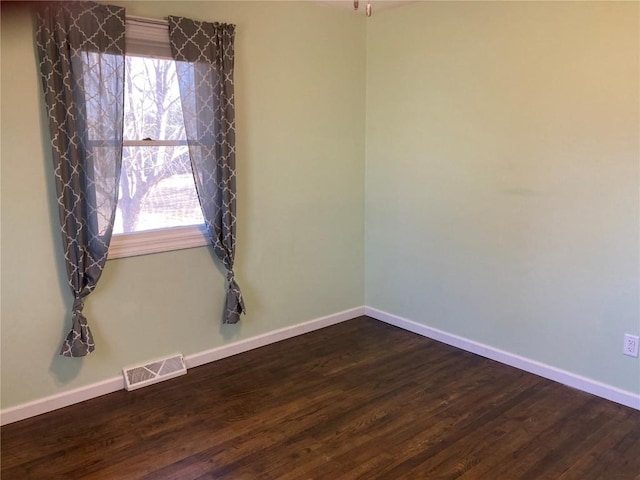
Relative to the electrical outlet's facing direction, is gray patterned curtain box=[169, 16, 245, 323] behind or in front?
in front

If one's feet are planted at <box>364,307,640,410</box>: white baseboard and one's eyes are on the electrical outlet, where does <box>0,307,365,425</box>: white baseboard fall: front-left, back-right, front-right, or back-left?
back-right

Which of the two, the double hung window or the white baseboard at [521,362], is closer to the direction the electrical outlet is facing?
the double hung window

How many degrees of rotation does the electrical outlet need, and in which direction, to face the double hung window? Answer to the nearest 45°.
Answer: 0° — it already faces it

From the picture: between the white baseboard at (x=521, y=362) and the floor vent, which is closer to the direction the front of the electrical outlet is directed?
the floor vent

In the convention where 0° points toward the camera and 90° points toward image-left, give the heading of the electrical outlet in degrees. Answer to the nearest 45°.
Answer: approximately 45°

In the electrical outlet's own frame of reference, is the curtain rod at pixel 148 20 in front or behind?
in front

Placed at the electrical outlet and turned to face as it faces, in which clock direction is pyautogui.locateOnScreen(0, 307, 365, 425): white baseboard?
The white baseboard is roughly at 1 o'clock from the electrical outlet.
